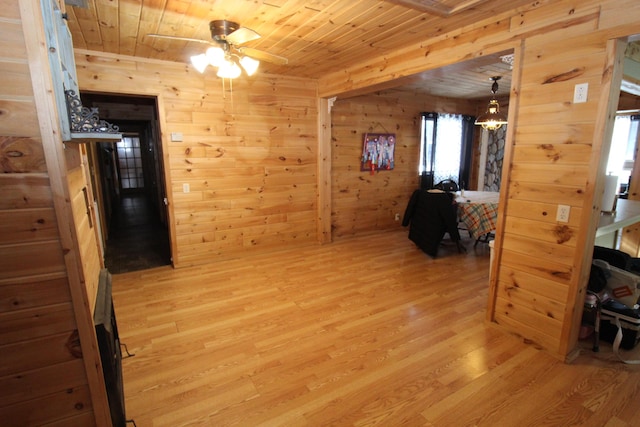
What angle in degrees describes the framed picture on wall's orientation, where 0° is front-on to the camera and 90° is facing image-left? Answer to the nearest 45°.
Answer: approximately 0°

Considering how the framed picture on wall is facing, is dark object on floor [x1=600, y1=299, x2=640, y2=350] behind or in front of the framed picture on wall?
in front

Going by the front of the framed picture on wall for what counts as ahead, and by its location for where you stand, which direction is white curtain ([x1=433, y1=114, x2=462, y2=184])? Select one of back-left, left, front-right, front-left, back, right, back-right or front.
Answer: back-left

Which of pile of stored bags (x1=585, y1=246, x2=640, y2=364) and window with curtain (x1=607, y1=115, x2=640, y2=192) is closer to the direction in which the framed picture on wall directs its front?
the pile of stored bags

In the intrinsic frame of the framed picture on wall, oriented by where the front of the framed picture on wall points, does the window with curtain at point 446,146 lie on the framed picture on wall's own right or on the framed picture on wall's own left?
on the framed picture on wall's own left

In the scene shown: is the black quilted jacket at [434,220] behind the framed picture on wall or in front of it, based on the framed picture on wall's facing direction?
in front

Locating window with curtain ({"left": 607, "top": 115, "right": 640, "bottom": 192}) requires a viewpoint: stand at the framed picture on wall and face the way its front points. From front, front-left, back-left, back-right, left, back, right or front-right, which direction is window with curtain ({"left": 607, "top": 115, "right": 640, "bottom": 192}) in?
left

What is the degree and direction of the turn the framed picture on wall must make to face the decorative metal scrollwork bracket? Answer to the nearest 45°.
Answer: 0° — it already faces it

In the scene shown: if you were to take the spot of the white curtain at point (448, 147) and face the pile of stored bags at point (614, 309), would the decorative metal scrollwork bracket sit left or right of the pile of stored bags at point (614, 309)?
right
